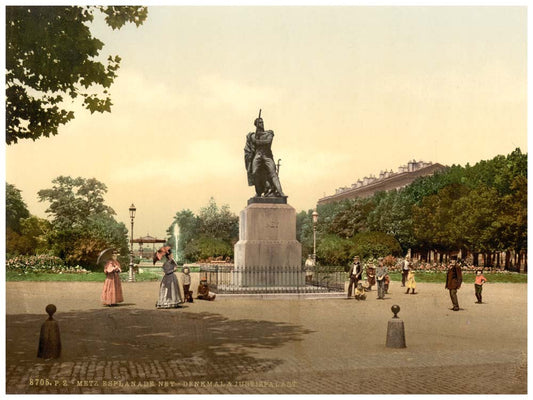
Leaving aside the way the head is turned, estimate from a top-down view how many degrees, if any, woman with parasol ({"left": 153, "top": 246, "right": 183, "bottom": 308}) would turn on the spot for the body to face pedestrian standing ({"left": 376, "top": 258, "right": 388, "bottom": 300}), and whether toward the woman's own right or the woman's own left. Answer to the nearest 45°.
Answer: approximately 180°

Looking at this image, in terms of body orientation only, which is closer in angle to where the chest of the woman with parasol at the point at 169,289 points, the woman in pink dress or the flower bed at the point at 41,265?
the woman in pink dress

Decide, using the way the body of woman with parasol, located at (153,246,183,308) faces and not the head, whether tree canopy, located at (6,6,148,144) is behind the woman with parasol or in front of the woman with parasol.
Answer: in front

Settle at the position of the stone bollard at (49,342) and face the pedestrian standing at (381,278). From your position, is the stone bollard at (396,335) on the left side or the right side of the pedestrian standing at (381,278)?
right

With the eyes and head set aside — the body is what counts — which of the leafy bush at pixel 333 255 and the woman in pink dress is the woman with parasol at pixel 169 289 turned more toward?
the woman in pink dress

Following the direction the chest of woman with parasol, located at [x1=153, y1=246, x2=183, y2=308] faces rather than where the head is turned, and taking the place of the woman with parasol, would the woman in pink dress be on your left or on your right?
on your right

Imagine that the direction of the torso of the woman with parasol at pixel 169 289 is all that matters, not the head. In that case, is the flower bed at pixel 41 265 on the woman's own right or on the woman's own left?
on the woman's own right

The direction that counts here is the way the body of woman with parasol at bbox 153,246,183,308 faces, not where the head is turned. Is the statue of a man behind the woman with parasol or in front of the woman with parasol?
behind
